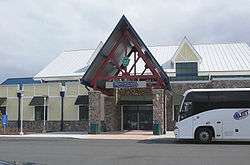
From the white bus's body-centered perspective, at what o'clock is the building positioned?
The building is roughly at 2 o'clock from the white bus.

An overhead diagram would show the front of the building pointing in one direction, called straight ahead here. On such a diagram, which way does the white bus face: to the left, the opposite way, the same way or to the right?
to the right

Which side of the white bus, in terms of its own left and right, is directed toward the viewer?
left

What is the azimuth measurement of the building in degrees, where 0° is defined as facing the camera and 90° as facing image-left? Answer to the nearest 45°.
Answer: approximately 0°

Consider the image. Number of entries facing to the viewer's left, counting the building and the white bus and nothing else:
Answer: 1
